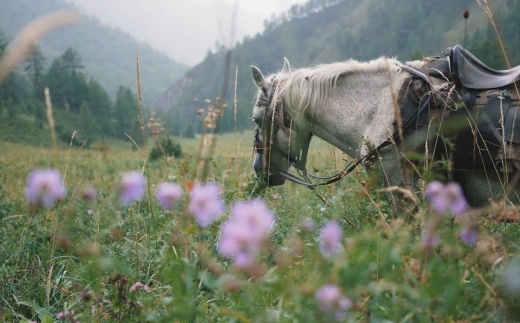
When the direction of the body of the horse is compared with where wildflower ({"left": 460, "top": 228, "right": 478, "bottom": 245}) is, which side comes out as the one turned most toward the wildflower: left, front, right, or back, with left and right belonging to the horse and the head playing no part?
left

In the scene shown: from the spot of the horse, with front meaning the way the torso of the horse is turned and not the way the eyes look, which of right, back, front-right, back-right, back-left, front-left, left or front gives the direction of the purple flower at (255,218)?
left

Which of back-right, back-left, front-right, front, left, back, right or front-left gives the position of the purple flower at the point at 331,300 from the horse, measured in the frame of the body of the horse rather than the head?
left

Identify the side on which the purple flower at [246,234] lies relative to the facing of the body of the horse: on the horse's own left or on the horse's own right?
on the horse's own left

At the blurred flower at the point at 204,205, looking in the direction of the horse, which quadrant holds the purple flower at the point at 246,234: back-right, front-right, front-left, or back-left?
back-right

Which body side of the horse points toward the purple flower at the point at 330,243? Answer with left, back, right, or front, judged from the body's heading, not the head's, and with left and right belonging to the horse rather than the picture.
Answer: left

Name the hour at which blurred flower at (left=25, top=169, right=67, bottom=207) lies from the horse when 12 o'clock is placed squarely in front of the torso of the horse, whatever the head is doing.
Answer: The blurred flower is roughly at 10 o'clock from the horse.

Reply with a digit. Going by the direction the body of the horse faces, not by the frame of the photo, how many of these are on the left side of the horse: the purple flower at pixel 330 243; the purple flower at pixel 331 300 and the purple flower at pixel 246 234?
3

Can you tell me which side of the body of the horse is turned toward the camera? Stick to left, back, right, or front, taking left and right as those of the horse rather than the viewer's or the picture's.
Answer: left
